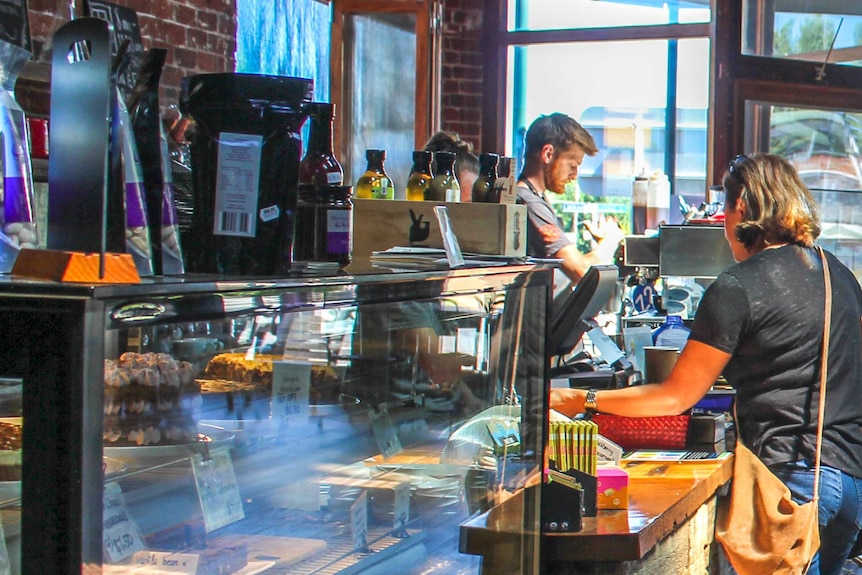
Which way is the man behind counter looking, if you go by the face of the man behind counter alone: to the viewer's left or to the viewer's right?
to the viewer's right

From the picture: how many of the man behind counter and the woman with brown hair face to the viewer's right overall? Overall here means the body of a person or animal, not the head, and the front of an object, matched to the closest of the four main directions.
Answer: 1

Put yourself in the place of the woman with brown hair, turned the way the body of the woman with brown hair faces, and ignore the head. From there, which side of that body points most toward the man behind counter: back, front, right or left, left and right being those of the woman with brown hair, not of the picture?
front

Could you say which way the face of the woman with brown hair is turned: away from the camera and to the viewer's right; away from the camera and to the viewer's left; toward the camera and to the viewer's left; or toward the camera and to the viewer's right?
away from the camera and to the viewer's left

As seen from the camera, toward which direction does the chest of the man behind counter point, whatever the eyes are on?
to the viewer's right

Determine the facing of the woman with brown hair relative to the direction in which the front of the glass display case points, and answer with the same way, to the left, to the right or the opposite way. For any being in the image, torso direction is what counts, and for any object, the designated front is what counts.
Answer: the opposite way

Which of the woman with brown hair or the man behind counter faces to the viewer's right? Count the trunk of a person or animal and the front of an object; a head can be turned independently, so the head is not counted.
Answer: the man behind counter

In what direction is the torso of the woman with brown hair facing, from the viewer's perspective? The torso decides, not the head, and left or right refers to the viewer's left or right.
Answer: facing away from the viewer and to the left of the viewer

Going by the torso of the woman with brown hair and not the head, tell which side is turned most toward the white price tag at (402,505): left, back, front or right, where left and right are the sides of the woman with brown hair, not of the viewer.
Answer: left

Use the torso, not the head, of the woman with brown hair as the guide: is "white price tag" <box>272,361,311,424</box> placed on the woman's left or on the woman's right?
on the woman's left

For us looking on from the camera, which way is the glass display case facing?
facing the viewer and to the right of the viewer

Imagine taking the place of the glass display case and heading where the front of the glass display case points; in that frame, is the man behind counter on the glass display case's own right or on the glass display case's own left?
on the glass display case's own left
